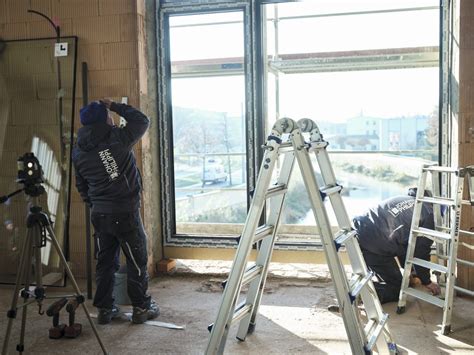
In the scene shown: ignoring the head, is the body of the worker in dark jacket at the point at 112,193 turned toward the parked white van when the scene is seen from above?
yes

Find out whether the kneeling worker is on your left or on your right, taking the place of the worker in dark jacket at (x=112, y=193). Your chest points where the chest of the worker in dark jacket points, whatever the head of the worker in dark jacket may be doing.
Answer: on your right

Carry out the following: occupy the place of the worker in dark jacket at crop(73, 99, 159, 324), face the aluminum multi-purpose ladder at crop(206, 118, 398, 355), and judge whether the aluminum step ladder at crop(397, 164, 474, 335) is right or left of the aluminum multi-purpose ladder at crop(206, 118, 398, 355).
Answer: left

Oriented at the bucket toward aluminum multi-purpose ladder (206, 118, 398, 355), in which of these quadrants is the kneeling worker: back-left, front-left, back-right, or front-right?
front-left

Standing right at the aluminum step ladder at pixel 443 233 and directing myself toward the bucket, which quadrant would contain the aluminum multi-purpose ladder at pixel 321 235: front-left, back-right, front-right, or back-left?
front-left

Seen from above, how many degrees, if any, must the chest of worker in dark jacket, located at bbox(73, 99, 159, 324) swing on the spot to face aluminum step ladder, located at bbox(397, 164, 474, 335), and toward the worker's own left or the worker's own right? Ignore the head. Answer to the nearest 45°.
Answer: approximately 45° to the worker's own right

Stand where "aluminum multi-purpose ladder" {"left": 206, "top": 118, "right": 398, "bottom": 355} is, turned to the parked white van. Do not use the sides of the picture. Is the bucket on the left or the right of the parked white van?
left

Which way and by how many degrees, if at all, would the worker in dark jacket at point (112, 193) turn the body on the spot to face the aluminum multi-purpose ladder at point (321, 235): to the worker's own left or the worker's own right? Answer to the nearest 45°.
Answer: approximately 90° to the worker's own right

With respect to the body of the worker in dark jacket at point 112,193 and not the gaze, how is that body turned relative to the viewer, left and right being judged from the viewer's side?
facing away from the viewer and to the right of the viewer

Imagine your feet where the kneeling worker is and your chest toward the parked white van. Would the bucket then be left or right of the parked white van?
left
